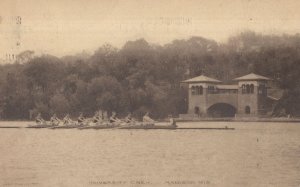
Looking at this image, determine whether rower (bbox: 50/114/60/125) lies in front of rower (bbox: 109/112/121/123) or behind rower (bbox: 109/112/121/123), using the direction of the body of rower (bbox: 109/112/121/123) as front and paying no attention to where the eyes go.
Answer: behind

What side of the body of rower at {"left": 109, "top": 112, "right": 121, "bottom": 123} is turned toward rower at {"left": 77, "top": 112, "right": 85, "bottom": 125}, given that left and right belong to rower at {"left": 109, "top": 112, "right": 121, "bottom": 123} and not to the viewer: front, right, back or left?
back

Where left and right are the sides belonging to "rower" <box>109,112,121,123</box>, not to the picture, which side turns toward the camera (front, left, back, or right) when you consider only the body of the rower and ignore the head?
right

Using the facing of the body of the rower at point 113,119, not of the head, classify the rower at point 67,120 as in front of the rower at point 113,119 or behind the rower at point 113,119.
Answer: behind

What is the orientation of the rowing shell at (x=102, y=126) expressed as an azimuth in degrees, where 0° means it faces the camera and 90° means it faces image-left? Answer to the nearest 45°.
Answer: approximately 90°

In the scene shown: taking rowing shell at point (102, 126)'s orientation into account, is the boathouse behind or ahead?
behind

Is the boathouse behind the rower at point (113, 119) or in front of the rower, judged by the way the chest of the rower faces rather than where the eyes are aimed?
in front
